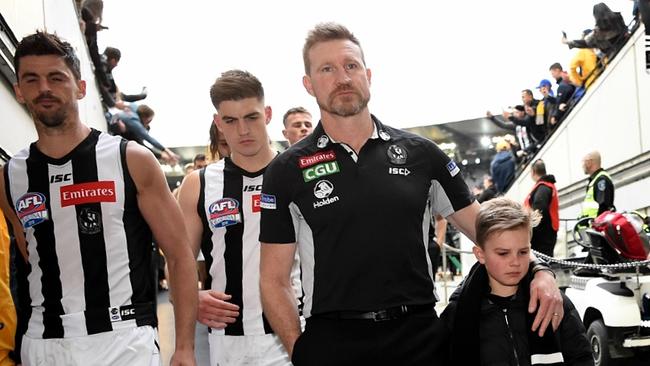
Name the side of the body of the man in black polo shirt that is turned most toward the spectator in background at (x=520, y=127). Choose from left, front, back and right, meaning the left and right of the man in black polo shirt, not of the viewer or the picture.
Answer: back

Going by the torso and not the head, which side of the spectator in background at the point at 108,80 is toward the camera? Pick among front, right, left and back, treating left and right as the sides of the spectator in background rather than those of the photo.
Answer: right

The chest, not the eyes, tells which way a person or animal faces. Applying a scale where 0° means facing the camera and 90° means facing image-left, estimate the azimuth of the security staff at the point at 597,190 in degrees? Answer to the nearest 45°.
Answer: approximately 90°

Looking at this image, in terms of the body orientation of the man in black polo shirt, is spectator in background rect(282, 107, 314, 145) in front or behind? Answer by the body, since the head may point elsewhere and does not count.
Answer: behind

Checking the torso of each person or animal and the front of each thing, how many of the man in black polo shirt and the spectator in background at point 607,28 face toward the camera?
1

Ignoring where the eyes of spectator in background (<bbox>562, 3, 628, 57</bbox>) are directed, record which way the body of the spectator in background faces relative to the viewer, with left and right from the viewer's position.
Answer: facing to the left of the viewer
